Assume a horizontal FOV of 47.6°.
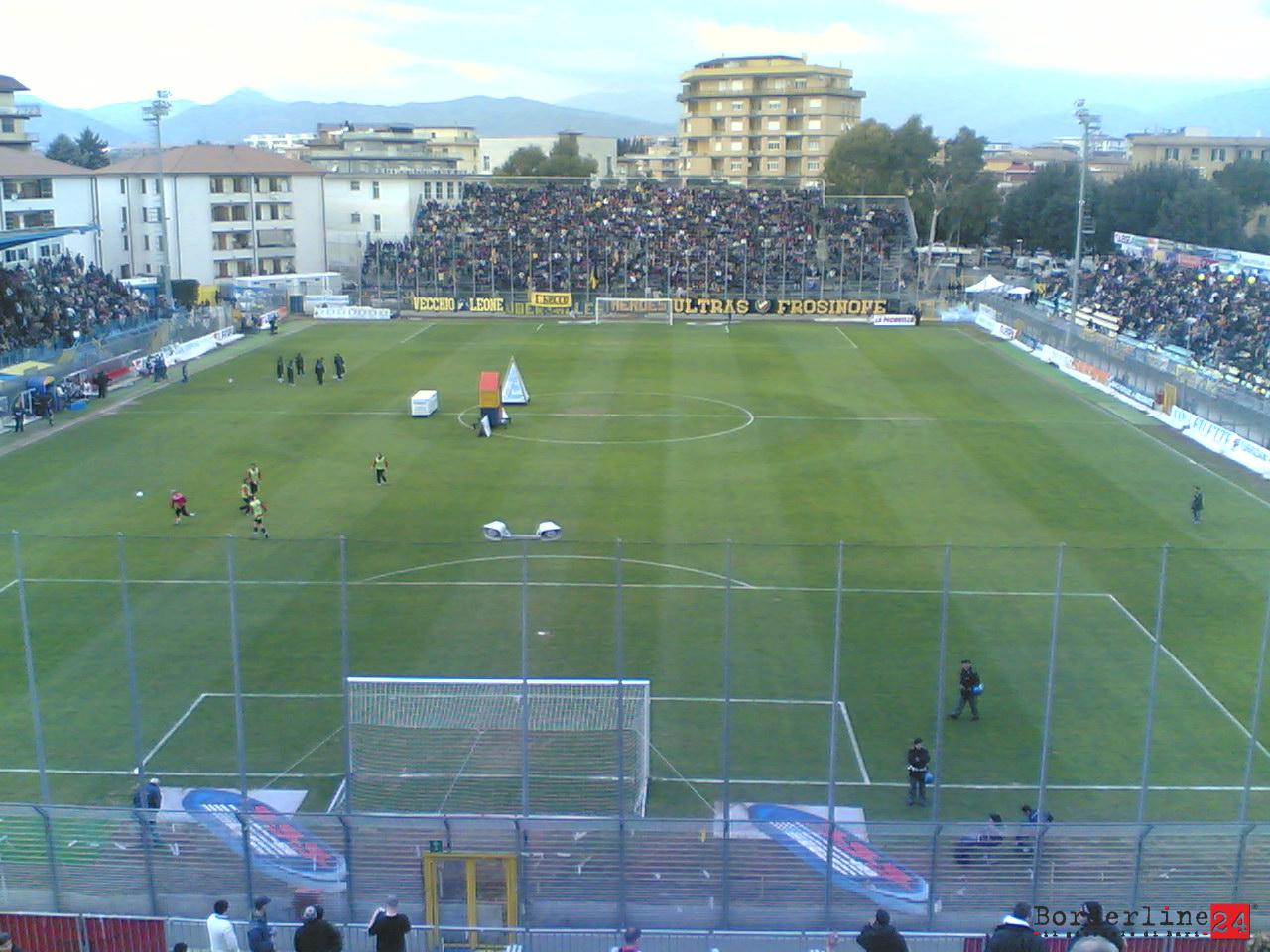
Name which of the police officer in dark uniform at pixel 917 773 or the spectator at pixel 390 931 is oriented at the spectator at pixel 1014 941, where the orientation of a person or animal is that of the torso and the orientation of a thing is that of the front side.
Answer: the police officer in dark uniform

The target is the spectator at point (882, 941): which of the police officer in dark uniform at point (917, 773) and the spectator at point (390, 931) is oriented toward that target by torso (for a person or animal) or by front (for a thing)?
the police officer in dark uniform

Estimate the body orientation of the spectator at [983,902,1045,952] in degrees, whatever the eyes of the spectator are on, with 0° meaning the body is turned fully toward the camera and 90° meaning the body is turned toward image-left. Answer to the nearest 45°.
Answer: approximately 180°

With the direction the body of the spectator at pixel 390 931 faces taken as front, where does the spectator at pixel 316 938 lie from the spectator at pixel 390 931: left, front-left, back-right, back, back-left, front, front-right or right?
back-left

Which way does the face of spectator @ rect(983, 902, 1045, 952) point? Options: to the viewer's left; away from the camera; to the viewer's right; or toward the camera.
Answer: away from the camera

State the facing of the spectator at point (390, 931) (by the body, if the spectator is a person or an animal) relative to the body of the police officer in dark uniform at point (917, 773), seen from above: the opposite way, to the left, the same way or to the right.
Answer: the opposite way

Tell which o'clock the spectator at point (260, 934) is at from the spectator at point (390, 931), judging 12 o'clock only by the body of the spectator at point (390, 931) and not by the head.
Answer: the spectator at point (260, 934) is roughly at 10 o'clock from the spectator at point (390, 931).

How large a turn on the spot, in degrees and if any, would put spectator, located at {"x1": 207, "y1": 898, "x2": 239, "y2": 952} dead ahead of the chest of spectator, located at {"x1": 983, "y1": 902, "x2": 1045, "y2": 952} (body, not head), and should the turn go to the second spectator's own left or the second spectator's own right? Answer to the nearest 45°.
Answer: approximately 90° to the second spectator's own left

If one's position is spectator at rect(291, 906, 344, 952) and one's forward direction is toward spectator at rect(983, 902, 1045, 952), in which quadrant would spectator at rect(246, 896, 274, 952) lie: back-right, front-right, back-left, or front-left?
back-left

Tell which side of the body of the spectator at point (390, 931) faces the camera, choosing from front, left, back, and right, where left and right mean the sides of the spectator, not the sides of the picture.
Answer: back
